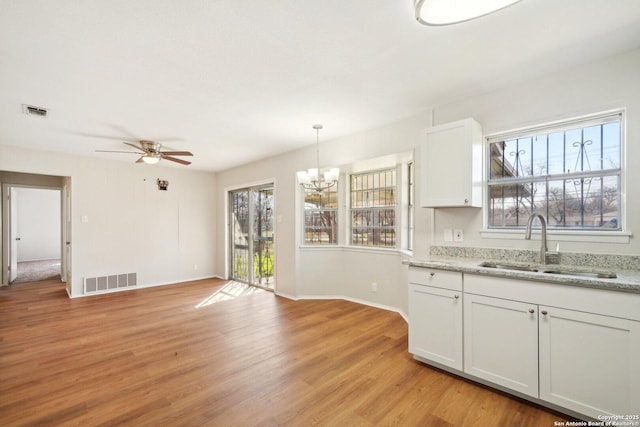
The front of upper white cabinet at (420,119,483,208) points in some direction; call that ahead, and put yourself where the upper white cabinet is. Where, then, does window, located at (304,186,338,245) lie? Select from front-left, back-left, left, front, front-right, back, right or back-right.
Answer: right

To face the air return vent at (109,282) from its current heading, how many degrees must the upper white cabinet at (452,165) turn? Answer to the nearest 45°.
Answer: approximately 45° to its right

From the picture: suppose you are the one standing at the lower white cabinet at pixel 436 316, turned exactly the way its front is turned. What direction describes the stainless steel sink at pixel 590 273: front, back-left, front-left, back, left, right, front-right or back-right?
back-left

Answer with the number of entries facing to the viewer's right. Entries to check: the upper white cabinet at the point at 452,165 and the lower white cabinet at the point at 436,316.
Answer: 0

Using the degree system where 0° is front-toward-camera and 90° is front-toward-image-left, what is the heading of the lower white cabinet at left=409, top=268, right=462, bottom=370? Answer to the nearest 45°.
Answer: approximately 45°

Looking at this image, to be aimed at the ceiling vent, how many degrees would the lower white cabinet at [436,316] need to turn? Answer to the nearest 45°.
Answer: approximately 45° to its right

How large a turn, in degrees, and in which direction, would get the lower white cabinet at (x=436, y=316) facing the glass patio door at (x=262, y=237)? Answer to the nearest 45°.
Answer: approximately 90° to its right

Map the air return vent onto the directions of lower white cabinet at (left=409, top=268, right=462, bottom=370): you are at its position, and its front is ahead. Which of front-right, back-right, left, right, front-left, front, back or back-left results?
front-right

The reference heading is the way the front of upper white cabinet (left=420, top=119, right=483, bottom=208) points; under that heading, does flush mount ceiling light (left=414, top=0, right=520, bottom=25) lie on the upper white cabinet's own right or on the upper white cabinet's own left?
on the upper white cabinet's own left

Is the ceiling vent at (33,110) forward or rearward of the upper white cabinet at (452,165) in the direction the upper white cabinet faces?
forward
